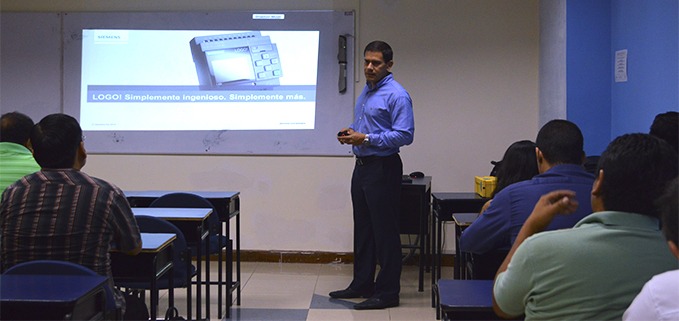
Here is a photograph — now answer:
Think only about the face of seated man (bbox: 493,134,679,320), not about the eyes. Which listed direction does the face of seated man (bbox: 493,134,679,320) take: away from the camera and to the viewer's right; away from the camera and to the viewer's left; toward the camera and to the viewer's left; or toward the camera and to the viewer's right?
away from the camera and to the viewer's left

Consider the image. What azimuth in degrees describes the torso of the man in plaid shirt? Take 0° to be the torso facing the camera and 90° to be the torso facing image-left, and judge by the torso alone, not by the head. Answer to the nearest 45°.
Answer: approximately 180°

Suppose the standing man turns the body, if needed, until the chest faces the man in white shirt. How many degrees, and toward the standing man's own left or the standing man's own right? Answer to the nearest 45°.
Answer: approximately 45° to the standing man's own left

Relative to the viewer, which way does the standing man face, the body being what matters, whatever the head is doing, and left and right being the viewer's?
facing the viewer and to the left of the viewer

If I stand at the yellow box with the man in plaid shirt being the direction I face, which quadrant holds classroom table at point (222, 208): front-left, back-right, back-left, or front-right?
front-right

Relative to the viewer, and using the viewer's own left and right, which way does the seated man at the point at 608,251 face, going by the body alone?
facing away from the viewer and to the left of the viewer

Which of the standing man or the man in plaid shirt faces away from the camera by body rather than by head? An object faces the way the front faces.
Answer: the man in plaid shirt

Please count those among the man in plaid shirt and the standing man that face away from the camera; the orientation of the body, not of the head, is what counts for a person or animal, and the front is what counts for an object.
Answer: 1

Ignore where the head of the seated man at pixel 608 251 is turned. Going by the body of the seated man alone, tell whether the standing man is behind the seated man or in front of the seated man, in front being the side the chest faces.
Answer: in front
